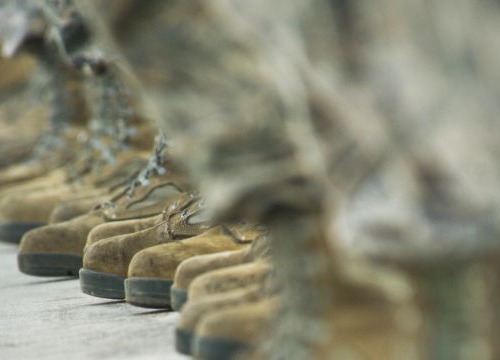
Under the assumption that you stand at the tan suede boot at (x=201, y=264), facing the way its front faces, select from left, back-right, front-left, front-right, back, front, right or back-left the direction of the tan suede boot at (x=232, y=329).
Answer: left

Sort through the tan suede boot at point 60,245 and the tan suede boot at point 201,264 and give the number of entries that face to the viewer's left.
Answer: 2

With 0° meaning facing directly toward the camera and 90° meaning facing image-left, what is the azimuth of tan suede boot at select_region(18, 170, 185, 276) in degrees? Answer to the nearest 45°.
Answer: approximately 90°

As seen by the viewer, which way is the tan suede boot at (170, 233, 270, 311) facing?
to the viewer's left
